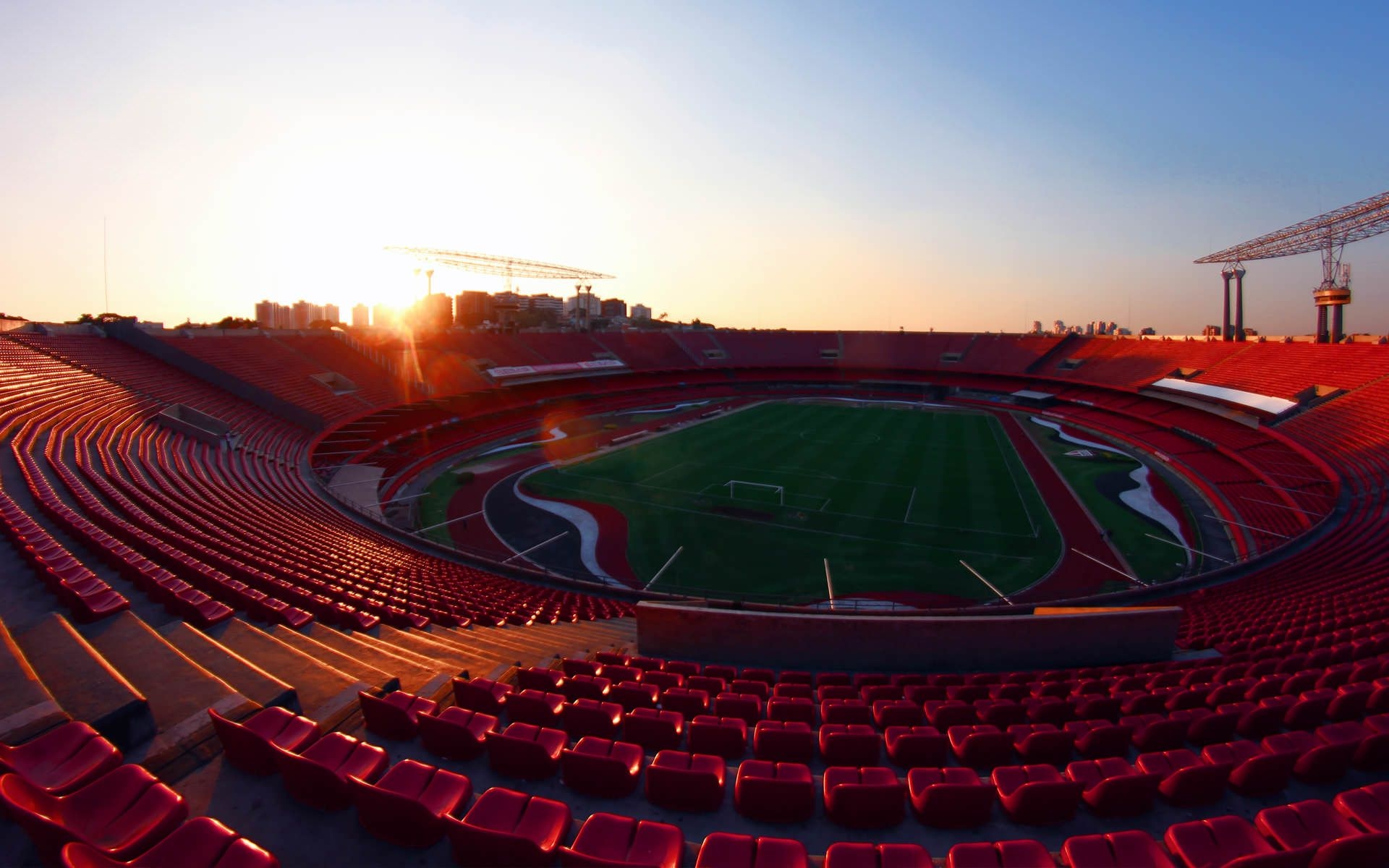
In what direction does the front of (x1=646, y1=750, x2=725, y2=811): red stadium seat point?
away from the camera

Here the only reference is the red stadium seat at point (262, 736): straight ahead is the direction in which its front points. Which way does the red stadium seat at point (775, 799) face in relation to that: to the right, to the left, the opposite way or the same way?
the same way

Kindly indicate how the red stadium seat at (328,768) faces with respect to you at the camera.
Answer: facing away from the viewer and to the right of the viewer

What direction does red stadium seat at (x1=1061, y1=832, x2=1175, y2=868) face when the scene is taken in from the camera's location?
facing away from the viewer

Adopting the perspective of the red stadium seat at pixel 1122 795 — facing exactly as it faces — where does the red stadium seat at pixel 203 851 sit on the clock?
the red stadium seat at pixel 203 851 is roughly at 9 o'clock from the red stadium seat at pixel 1122 795.

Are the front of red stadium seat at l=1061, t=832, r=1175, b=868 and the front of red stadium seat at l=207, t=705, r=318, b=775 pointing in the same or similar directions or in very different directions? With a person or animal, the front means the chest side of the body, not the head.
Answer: same or similar directions

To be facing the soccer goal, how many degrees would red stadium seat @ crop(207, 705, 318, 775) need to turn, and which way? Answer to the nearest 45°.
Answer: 0° — it already faces it

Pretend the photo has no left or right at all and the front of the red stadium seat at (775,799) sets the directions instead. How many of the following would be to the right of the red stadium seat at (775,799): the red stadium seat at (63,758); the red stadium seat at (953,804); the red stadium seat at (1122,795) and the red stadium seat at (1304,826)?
3

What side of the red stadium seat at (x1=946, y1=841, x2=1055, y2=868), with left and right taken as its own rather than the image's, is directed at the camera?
back

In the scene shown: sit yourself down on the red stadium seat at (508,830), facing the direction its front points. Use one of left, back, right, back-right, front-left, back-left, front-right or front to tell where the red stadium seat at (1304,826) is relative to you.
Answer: front-right

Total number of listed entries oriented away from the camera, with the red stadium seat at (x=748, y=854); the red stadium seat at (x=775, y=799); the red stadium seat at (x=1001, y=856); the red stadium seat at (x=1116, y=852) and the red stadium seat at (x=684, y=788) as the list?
5

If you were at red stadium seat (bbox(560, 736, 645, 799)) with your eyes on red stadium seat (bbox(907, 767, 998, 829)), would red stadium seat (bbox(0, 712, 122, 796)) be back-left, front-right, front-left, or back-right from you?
back-right

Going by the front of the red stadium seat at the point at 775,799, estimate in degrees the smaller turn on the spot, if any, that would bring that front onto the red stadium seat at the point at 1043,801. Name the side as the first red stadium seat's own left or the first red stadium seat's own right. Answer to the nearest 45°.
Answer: approximately 90° to the first red stadium seat's own right

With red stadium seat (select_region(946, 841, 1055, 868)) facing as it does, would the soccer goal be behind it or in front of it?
in front

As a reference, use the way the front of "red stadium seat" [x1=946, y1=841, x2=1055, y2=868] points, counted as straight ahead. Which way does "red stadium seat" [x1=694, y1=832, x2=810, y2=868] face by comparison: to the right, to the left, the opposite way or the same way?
the same way

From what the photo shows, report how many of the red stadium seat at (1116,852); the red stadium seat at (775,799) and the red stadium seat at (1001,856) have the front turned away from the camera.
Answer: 3

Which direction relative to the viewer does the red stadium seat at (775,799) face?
away from the camera

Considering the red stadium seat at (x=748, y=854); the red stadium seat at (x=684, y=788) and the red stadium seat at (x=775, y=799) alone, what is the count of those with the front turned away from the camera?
3
